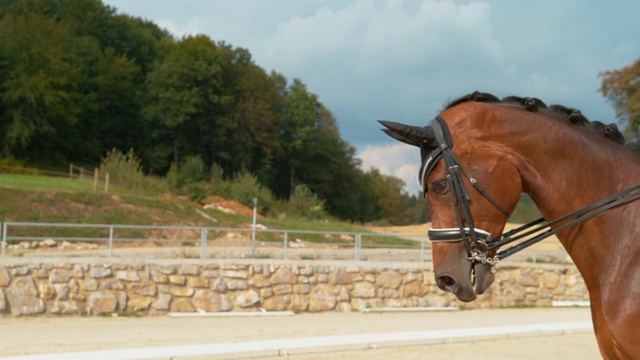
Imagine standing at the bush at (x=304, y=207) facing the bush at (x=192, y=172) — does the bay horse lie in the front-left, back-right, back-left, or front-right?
back-left

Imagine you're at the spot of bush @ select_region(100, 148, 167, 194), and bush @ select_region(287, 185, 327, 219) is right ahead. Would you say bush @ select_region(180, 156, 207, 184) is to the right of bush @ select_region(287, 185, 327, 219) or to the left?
left

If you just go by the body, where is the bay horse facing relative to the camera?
to the viewer's left

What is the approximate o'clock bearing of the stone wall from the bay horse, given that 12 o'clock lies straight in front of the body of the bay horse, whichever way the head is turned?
The stone wall is roughly at 2 o'clock from the bay horse.

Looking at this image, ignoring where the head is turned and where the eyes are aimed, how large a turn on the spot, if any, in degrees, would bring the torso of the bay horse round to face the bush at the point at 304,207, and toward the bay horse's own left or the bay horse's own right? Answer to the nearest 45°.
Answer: approximately 90° to the bay horse's own right
